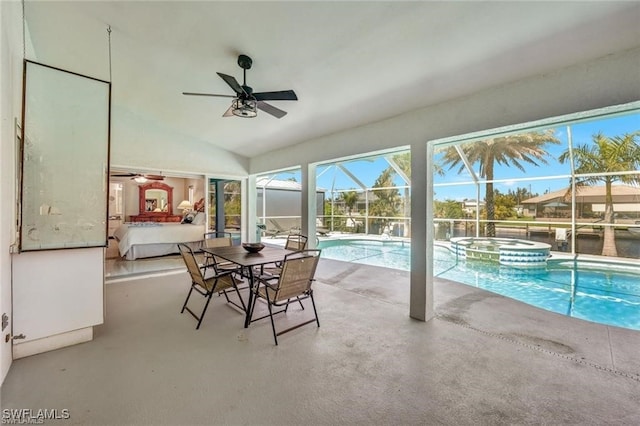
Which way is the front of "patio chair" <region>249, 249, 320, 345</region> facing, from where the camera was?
facing away from the viewer and to the left of the viewer

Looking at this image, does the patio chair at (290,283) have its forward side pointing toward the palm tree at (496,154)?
no

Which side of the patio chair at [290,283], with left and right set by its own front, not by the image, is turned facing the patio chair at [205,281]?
front

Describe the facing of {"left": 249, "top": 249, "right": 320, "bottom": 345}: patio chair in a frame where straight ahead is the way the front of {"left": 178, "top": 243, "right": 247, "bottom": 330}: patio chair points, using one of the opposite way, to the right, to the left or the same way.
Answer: to the left

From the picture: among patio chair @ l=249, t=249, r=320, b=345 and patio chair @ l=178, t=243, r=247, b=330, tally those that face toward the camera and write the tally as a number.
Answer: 0

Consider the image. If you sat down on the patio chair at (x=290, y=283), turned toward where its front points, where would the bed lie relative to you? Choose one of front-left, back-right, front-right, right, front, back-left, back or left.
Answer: front

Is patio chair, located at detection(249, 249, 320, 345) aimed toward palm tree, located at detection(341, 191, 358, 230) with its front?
no

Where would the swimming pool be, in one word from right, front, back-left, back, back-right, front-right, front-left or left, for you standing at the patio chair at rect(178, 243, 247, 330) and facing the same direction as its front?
front-right

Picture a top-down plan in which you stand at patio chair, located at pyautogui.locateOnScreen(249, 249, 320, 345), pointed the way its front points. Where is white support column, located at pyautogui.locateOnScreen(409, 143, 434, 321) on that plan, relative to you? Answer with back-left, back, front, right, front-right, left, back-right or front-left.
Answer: back-right

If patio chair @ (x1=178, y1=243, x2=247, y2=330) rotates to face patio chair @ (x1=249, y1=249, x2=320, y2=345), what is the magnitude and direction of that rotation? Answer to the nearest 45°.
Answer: approximately 90° to its right

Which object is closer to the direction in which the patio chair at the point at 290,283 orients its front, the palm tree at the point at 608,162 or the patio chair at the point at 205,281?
the patio chair

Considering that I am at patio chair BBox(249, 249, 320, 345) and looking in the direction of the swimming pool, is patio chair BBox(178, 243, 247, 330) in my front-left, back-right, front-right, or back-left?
back-left

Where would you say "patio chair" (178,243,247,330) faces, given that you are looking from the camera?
facing away from the viewer and to the right of the viewer
